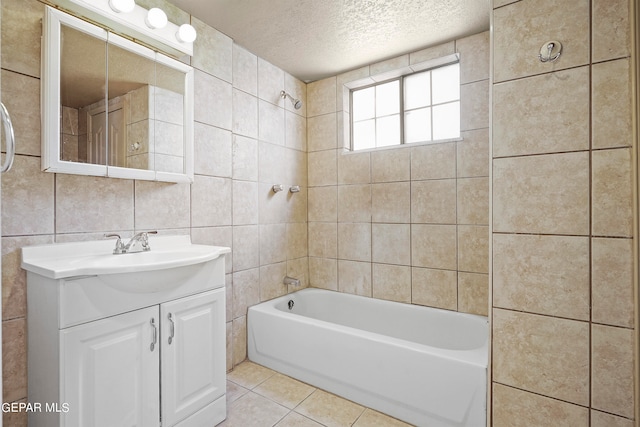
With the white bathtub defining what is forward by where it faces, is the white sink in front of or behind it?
in front

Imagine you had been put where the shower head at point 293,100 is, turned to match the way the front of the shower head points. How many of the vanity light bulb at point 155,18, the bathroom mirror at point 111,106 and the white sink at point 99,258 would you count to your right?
3

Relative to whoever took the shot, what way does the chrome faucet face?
facing the viewer and to the right of the viewer

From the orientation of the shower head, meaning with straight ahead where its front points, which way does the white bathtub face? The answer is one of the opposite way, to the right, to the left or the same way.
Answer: to the right

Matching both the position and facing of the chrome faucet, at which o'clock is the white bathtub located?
The white bathtub is roughly at 11 o'clock from the chrome faucet.

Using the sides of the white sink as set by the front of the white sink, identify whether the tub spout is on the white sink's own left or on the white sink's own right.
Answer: on the white sink's own left

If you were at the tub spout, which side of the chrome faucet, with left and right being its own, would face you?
left

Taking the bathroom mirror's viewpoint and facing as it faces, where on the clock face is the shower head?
The shower head is roughly at 10 o'clock from the bathroom mirror.

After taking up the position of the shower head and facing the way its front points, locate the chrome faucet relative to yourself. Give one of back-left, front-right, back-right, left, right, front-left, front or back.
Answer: right

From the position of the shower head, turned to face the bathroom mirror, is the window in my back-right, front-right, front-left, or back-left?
back-left
